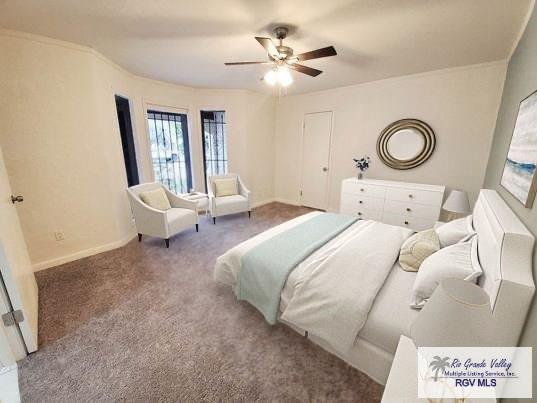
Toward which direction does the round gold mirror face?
toward the camera

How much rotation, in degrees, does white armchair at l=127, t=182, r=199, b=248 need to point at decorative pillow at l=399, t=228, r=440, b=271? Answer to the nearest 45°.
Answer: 0° — it already faces it

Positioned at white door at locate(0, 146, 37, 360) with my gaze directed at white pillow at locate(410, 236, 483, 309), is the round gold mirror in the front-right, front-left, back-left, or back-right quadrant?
front-left

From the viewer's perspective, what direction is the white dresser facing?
toward the camera

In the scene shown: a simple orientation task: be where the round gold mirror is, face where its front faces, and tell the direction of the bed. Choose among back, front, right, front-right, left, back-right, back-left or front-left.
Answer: front

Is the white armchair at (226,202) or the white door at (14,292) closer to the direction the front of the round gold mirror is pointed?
the white door

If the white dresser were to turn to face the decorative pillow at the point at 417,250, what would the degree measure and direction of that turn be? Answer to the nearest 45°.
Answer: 0° — it already faces it

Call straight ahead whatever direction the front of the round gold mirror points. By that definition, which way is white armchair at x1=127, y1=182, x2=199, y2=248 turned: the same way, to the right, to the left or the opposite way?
to the left

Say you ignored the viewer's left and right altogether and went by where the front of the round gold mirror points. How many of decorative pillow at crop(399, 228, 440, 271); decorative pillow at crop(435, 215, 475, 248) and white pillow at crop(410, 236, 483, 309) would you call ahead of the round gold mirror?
3

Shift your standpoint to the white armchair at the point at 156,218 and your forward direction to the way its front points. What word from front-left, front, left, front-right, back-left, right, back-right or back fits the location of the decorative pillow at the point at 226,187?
left

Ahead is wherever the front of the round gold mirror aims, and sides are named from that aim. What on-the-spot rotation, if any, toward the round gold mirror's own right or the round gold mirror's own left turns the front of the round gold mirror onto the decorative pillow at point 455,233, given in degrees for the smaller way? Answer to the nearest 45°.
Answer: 0° — it already faces it

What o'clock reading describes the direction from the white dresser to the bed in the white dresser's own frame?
The bed is roughly at 12 o'clock from the white dresser.

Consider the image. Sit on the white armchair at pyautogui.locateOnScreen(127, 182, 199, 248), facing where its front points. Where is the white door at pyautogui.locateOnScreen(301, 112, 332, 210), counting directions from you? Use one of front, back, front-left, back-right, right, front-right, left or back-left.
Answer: front-left

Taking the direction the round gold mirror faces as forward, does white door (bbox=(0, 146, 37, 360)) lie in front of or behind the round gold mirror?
in front

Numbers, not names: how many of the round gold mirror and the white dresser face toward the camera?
2

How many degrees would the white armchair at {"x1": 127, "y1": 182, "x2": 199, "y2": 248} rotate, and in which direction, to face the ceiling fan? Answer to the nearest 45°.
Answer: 0° — it already faces it
